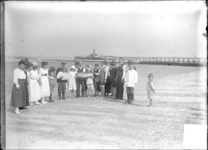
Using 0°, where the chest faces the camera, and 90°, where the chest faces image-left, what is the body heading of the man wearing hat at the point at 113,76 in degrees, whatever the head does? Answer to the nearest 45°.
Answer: approximately 45°

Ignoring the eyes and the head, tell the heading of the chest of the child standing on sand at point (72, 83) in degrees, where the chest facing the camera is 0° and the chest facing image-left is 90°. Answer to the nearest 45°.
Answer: approximately 0°

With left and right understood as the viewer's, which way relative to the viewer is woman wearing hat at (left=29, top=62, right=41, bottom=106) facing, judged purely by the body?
facing the viewer and to the right of the viewer

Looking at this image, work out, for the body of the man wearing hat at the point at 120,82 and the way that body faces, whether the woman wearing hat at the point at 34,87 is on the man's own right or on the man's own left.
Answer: on the man's own right

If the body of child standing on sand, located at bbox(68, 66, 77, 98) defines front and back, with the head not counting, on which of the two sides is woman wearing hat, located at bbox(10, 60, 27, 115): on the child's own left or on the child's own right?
on the child's own right

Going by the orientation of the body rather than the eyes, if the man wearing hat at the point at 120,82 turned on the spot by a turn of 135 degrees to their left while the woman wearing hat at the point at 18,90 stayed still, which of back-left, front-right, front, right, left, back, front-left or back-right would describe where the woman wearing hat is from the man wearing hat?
back

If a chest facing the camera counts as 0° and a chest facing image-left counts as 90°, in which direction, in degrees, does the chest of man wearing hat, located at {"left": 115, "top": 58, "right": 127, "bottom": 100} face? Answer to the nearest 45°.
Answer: approximately 45°

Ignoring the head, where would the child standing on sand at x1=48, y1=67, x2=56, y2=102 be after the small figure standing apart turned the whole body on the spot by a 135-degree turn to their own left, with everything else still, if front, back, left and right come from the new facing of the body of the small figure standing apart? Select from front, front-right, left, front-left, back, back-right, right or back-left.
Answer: back
